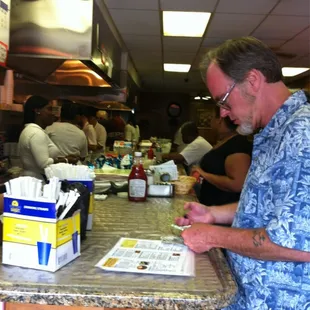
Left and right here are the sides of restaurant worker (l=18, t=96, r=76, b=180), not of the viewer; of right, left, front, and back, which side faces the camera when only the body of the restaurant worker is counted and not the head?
right

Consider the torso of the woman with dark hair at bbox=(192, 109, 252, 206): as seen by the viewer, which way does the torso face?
to the viewer's left

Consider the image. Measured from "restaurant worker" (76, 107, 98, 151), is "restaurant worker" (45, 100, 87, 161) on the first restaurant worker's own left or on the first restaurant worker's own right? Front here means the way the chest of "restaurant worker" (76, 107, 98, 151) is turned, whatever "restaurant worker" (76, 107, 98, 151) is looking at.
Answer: on the first restaurant worker's own left

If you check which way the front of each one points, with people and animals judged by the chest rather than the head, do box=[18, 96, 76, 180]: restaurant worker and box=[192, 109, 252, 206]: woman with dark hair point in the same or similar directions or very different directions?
very different directions

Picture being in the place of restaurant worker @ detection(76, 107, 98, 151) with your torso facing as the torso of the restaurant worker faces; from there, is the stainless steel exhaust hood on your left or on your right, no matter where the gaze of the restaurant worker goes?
on your left
